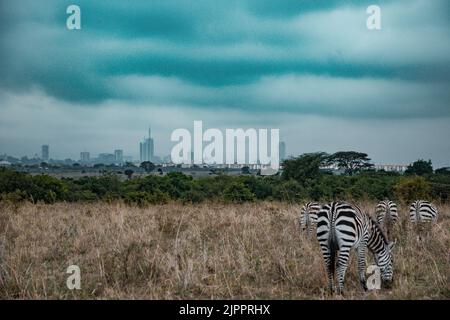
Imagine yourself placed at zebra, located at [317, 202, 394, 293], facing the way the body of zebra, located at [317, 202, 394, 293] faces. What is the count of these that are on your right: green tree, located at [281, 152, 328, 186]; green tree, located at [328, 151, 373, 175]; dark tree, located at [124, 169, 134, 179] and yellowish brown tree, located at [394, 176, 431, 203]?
0

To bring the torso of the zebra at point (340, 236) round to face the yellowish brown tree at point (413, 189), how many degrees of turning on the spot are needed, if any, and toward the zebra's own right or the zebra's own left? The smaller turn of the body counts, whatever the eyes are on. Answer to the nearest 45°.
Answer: approximately 45° to the zebra's own left

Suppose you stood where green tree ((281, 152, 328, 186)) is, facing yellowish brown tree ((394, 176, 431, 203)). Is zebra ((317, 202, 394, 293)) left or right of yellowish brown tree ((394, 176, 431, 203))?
right

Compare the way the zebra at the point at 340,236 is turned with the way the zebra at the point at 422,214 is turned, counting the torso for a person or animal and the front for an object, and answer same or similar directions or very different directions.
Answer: same or similar directions

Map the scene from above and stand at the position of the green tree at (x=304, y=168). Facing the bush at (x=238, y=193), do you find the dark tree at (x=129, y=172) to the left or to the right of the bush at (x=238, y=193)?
right

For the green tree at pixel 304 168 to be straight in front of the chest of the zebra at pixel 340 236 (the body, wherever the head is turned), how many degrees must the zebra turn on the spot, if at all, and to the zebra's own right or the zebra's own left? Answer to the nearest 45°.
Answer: approximately 45° to the zebra's own left

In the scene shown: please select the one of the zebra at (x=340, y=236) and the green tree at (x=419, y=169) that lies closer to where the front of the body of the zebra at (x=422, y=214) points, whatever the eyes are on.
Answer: the green tree

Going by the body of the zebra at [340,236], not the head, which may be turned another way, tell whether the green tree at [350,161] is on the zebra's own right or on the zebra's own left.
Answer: on the zebra's own left

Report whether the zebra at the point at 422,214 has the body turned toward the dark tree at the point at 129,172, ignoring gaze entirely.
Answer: no

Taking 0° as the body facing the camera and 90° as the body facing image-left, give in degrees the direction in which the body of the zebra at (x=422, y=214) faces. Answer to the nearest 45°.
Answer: approximately 225°

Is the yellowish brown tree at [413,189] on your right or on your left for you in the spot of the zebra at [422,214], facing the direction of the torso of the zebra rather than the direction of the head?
on your left

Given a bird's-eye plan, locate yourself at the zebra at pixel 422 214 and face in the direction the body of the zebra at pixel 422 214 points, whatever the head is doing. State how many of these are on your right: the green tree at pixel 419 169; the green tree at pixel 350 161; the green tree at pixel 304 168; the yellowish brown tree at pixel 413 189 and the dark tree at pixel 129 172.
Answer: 0

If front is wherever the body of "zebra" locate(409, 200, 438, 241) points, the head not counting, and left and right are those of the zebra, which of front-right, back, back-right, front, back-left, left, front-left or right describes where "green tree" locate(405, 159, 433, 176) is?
front-left

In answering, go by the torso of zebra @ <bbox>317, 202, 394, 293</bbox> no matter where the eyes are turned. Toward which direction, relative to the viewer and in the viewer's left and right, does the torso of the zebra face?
facing away from the viewer and to the right of the viewer

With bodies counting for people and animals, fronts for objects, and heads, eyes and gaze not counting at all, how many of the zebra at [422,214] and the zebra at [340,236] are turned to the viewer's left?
0

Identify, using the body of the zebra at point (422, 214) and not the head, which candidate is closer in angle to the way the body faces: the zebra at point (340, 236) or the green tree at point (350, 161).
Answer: the green tree

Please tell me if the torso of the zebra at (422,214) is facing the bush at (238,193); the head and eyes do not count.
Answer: no

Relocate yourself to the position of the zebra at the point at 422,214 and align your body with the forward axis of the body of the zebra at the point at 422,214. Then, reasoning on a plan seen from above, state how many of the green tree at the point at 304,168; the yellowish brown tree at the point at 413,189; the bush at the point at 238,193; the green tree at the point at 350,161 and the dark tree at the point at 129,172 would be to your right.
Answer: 0

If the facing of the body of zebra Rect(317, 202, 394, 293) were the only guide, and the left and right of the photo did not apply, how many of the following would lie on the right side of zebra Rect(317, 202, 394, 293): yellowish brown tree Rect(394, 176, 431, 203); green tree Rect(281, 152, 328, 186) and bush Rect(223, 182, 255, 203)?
0
